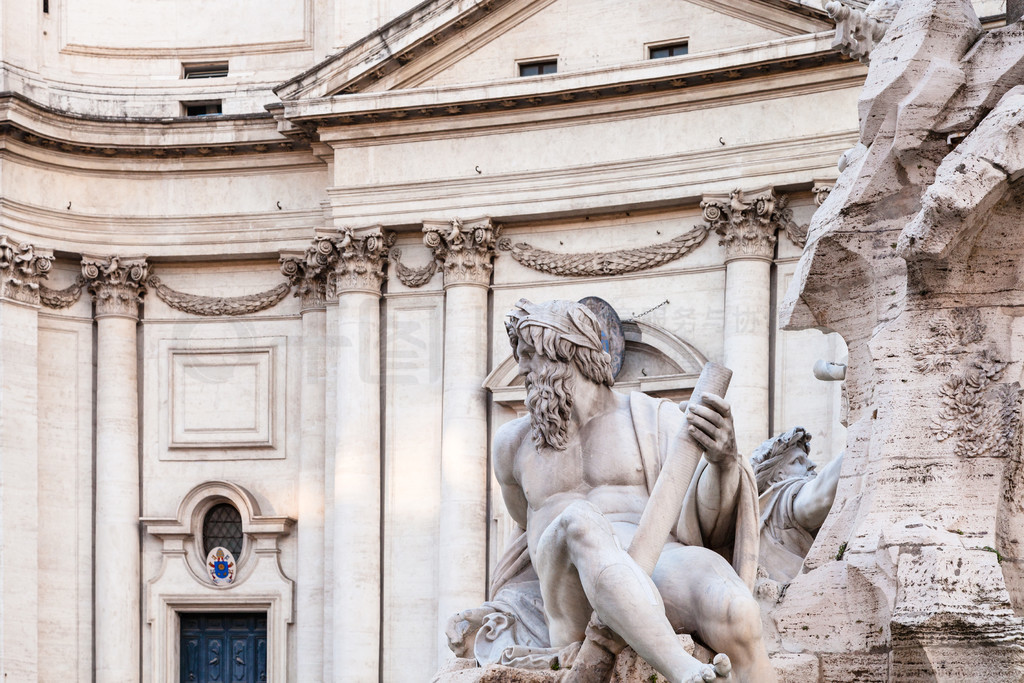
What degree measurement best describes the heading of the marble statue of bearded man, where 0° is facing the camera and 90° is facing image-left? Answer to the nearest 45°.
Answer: approximately 0°
